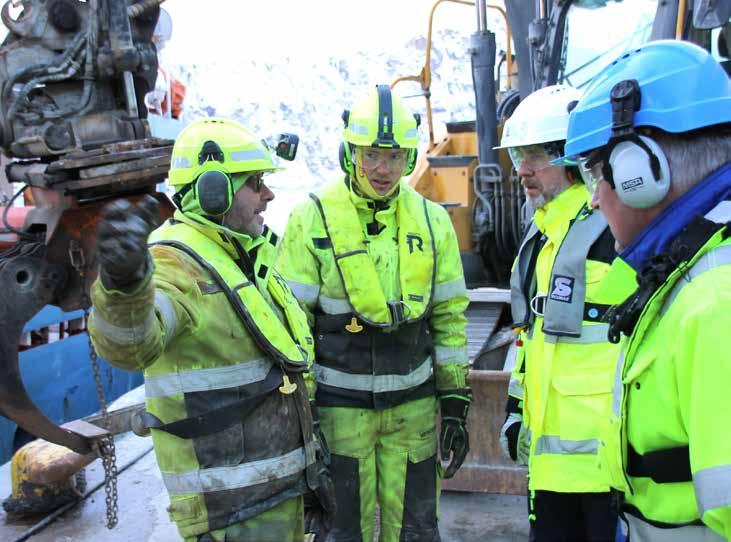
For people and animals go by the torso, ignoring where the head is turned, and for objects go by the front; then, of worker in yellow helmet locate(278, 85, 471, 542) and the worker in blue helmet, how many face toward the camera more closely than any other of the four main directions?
1

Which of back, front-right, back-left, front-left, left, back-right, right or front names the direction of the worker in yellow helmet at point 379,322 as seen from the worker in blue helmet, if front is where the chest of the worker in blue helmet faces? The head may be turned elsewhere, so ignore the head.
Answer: front-right

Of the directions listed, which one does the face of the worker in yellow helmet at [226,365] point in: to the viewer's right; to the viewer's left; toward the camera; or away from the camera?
to the viewer's right

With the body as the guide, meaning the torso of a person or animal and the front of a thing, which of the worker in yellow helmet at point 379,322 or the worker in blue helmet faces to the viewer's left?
the worker in blue helmet

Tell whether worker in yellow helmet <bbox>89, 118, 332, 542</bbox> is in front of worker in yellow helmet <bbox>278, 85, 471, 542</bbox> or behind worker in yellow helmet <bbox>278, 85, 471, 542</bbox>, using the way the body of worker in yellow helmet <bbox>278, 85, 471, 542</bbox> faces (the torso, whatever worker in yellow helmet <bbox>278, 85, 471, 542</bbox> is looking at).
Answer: in front

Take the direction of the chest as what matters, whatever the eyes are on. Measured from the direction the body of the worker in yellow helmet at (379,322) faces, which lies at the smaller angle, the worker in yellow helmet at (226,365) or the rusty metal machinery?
the worker in yellow helmet

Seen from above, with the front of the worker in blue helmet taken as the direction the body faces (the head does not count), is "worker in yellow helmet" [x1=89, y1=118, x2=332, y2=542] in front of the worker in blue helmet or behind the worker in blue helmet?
in front

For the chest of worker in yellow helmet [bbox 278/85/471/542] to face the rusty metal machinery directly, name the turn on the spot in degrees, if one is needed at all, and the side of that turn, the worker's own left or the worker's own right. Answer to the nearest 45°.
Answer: approximately 90° to the worker's own right

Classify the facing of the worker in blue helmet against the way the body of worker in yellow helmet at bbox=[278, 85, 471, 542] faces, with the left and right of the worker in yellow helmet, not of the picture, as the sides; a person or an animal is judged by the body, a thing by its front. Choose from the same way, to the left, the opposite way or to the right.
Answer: to the right

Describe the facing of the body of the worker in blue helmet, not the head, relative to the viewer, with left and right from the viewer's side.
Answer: facing to the left of the viewer

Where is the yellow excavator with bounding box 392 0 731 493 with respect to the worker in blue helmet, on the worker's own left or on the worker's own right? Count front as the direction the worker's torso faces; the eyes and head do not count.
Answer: on the worker's own right
